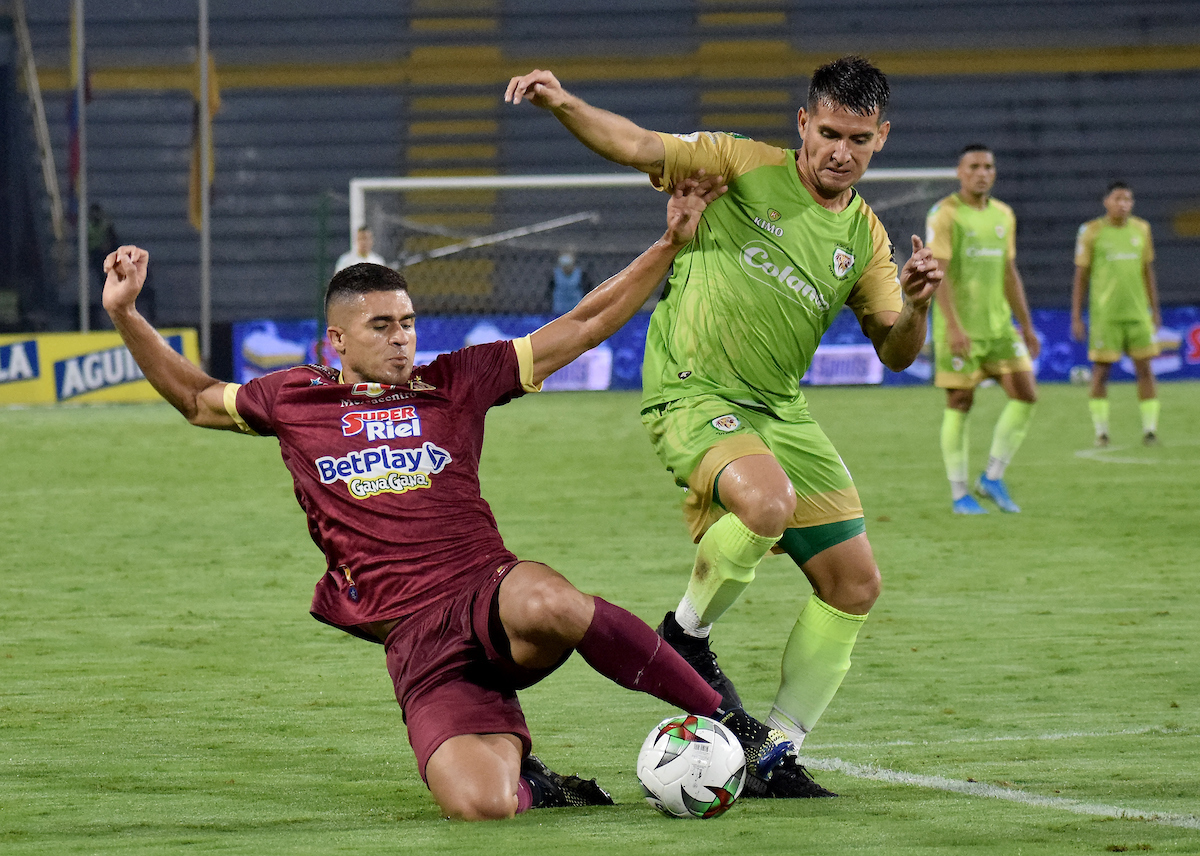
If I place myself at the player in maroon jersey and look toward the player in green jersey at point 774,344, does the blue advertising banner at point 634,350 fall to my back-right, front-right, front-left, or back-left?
front-left

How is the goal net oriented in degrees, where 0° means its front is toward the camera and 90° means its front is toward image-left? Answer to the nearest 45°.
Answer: approximately 0°

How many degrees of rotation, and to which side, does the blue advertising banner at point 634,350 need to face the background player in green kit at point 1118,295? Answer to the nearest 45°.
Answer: approximately 45° to its left

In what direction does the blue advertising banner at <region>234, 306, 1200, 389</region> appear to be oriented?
toward the camera

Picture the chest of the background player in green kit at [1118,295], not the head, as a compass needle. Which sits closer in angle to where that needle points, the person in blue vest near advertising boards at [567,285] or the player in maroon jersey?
the player in maroon jersey

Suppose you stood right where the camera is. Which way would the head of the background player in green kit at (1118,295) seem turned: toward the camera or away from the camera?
toward the camera

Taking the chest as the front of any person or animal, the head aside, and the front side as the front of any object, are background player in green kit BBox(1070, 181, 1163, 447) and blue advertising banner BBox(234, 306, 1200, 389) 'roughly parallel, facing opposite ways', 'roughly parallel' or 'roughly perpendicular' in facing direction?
roughly parallel

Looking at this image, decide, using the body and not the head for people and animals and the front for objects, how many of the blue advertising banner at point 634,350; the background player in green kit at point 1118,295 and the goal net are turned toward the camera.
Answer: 3

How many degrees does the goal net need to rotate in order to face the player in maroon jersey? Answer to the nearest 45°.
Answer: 0° — it already faces them

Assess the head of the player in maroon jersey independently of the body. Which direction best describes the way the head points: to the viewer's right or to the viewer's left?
to the viewer's right

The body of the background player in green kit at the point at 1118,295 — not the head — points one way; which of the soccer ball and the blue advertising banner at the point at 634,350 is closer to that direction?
the soccer ball

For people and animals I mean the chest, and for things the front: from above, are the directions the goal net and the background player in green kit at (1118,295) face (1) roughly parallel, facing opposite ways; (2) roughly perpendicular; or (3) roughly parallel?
roughly parallel

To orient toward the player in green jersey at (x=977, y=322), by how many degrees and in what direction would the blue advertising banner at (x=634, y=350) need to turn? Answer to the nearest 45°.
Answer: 0° — it already faces them

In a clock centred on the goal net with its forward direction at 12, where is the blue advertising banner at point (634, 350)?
The blue advertising banner is roughly at 11 o'clock from the goal net.

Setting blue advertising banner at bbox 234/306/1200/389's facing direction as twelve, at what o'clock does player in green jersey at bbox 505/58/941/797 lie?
The player in green jersey is roughly at 12 o'clock from the blue advertising banner.

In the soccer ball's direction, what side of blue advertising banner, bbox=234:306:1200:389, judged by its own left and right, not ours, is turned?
front

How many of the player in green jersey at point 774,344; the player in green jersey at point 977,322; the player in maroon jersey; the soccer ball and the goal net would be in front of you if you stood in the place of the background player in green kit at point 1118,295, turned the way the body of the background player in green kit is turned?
4
